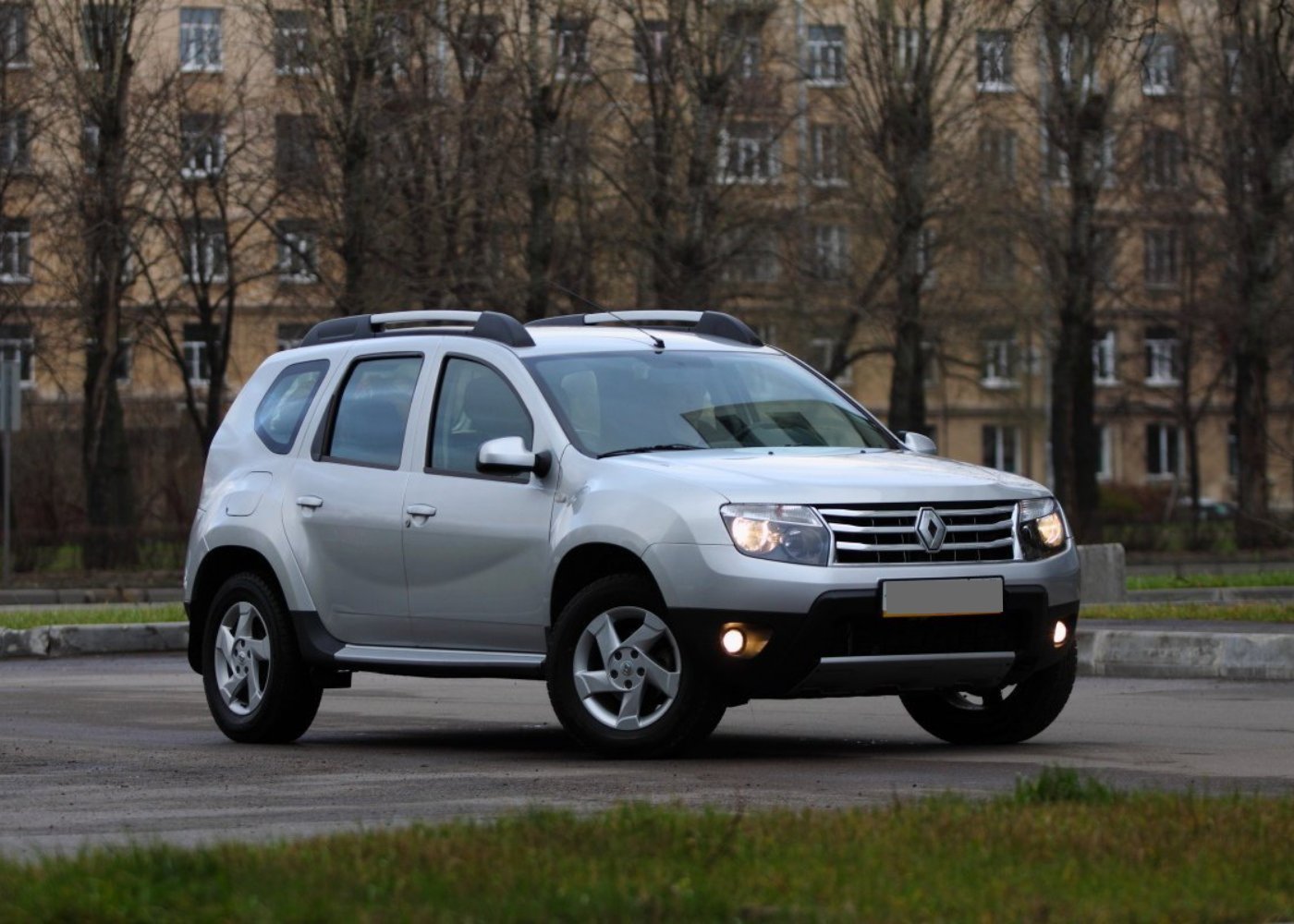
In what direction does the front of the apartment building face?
toward the camera

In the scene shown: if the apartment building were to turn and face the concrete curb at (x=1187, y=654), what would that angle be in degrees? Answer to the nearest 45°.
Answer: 0° — it already faces it

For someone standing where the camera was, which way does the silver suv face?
facing the viewer and to the right of the viewer

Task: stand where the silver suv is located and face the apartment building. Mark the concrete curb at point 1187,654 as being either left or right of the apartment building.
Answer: right

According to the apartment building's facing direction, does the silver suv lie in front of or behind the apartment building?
in front

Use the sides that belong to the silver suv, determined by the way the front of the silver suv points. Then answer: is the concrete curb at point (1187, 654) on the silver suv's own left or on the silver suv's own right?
on the silver suv's own left

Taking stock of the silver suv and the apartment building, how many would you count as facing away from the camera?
0
